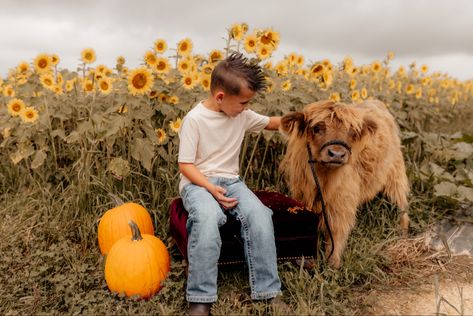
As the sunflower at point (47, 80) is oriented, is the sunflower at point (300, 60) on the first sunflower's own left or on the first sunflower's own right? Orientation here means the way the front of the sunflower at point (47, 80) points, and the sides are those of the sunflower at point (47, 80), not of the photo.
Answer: on the first sunflower's own left

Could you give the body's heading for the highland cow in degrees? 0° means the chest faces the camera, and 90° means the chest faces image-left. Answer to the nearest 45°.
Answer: approximately 45°

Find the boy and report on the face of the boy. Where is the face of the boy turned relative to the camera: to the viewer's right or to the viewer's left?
to the viewer's right

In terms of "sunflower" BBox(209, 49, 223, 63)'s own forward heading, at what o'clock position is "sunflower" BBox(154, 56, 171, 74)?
"sunflower" BBox(154, 56, 171, 74) is roughly at 2 o'clock from "sunflower" BBox(209, 49, 223, 63).

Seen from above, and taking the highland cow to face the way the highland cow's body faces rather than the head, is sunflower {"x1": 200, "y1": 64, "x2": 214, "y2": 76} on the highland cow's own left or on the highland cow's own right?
on the highland cow's own right

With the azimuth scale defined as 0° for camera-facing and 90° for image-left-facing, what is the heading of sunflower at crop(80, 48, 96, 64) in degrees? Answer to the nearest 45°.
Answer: approximately 0°

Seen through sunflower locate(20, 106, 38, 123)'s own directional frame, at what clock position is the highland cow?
The highland cow is roughly at 10 o'clock from the sunflower.

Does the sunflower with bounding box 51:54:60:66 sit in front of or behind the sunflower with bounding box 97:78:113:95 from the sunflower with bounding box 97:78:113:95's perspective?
behind

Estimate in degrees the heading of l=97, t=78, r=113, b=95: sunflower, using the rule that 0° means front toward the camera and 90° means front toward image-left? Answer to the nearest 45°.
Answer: approximately 0°
